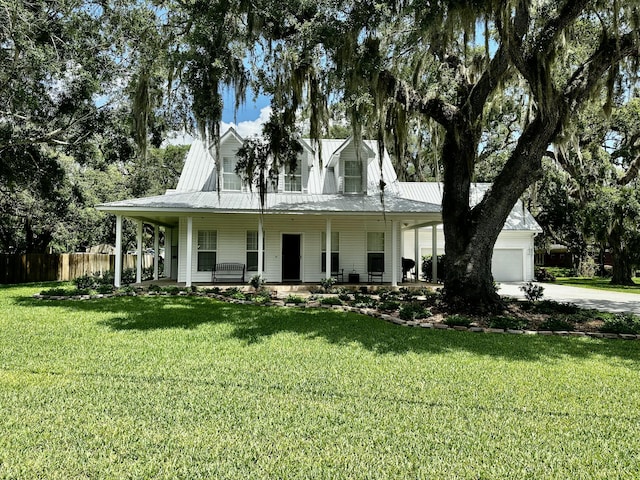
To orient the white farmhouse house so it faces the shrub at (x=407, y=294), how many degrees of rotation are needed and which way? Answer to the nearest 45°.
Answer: approximately 45° to its left

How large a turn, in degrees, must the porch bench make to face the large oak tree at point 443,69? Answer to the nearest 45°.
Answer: approximately 45° to its left

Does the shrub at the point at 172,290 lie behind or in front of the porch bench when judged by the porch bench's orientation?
in front

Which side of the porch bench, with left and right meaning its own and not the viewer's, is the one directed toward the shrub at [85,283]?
right

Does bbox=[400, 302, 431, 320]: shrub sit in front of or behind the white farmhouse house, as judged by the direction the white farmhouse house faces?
in front

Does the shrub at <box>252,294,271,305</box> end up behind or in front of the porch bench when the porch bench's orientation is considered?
in front

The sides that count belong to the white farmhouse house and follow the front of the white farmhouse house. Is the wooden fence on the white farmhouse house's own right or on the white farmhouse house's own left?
on the white farmhouse house's own right

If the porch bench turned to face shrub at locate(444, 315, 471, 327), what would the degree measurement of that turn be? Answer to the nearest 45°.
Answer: approximately 45° to its left

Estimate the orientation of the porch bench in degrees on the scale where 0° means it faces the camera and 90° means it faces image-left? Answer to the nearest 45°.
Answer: approximately 0°

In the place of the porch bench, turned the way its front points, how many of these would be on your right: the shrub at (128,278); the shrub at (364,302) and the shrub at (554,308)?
1

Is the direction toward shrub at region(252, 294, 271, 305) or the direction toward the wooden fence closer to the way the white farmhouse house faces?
the shrub

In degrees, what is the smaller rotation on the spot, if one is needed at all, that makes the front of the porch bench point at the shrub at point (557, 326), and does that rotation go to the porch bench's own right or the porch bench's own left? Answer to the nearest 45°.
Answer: approximately 45° to the porch bench's own left

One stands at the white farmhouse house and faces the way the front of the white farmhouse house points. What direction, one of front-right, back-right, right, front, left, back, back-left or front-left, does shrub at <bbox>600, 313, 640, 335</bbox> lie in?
front-left

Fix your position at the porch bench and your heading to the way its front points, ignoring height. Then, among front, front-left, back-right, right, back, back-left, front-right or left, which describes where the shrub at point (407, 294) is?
front-left

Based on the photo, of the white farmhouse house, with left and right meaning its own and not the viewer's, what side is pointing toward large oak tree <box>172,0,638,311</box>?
front

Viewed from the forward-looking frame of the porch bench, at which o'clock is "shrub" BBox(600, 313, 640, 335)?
The shrub is roughly at 11 o'clock from the porch bench.
